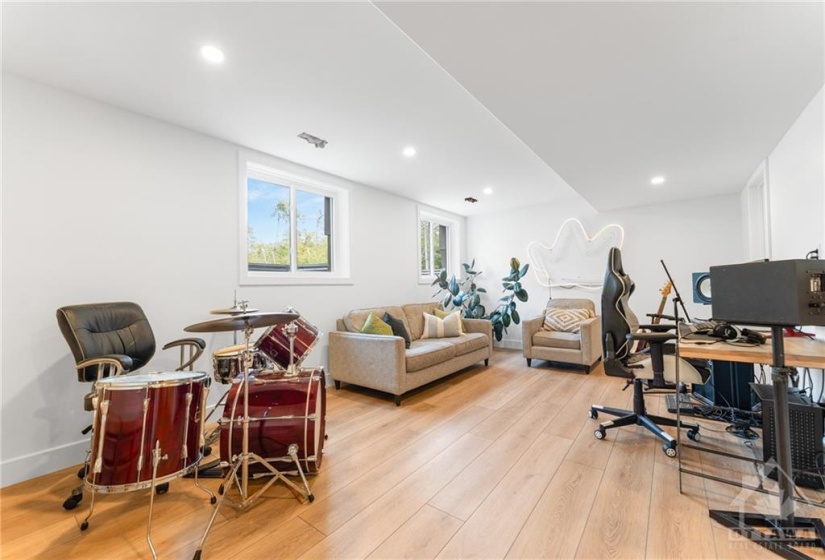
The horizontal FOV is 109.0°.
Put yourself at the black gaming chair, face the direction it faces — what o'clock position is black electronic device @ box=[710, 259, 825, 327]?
The black electronic device is roughly at 2 o'clock from the black gaming chair.

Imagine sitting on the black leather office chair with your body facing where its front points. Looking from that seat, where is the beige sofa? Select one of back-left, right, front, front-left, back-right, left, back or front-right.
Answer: front-left

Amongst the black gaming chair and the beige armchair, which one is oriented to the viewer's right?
the black gaming chair

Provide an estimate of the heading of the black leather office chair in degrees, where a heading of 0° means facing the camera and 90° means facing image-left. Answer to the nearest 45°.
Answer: approximately 315°

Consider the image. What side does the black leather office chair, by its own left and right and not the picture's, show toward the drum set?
front

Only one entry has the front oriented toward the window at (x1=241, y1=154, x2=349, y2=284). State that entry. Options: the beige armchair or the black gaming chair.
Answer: the beige armchair

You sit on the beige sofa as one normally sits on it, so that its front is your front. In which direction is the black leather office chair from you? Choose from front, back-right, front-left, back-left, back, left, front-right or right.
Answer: right

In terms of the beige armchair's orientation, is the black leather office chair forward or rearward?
forward

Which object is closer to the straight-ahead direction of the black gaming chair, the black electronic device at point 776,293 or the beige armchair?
the black electronic device

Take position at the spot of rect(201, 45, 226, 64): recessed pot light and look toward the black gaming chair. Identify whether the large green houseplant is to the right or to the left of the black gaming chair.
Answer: left

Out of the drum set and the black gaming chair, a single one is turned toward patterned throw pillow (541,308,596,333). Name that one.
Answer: the drum set

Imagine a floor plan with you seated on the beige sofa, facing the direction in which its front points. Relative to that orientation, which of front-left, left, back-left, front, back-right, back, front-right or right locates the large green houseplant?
left

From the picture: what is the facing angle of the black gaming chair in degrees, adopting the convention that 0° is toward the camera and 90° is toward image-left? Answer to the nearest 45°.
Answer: approximately 270°

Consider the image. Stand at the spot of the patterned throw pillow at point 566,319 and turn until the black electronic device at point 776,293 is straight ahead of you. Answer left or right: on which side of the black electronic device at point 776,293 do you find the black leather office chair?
right

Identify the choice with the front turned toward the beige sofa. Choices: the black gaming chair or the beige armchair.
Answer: the beige armchair
